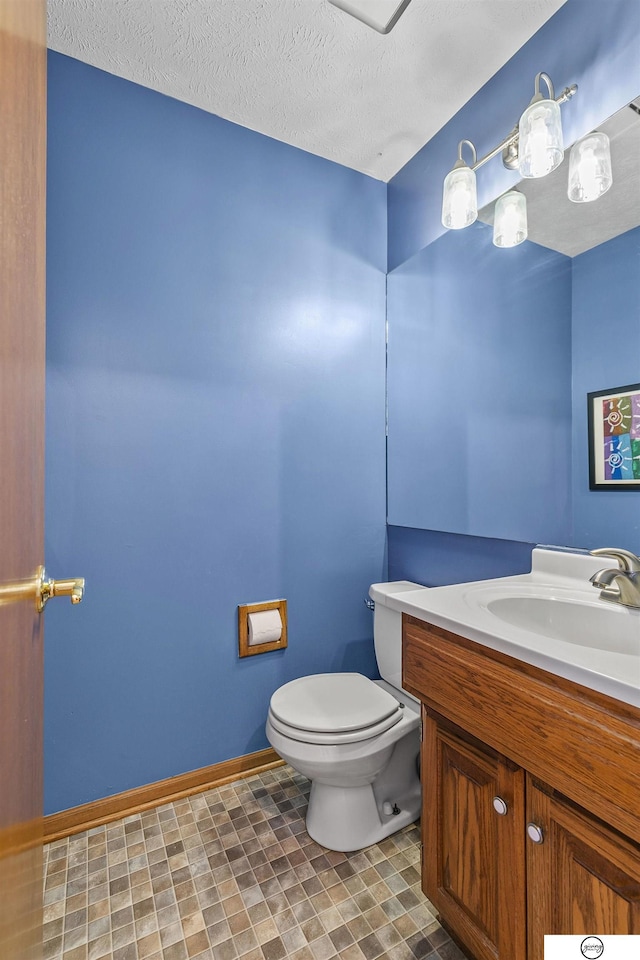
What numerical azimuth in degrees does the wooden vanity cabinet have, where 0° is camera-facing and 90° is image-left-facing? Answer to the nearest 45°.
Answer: approximately 45°
